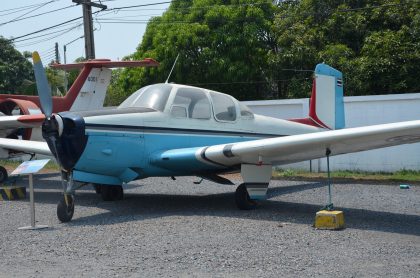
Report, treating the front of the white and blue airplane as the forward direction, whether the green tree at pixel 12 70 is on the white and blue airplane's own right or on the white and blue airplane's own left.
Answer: on the white and blue airplane's own right

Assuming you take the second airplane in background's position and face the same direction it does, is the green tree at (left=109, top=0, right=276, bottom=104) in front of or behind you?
behind

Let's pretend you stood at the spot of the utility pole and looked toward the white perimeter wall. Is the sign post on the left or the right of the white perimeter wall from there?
right

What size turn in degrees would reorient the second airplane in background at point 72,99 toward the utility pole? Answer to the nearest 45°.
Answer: approximately 135° to its right

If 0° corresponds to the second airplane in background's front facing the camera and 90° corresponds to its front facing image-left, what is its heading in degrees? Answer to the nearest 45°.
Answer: approximately 45°
